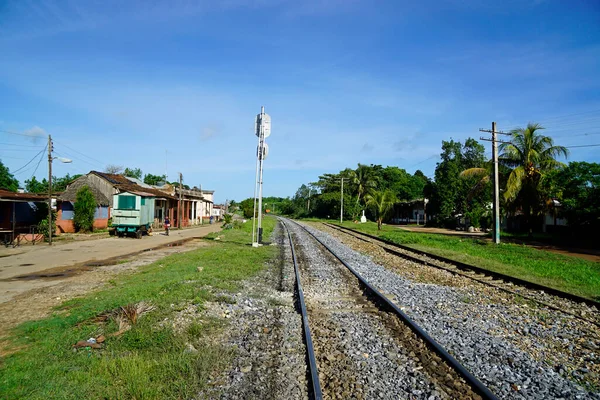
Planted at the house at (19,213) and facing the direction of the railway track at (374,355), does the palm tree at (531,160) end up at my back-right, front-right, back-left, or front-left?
front-left

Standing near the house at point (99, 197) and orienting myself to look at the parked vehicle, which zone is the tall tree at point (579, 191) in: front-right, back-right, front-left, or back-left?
front-left

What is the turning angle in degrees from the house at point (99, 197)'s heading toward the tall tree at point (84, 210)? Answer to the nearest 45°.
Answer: approximately 45° to its right

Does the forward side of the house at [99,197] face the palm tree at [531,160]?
yes

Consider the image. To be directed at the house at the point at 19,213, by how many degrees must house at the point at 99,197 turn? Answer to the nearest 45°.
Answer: approximately 45° to its right

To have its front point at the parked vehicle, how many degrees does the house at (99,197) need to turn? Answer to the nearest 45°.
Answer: approximately 45° to its right

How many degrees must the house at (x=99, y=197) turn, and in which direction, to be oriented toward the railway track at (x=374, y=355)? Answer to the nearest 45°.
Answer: approximately 45° to its right

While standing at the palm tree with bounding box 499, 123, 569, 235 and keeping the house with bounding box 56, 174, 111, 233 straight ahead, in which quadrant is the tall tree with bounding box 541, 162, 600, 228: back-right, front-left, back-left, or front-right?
back-right

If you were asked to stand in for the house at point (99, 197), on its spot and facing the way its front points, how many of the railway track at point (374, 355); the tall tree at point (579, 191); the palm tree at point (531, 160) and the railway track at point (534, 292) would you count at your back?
0

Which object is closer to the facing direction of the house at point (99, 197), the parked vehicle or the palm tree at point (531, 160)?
the palm tree

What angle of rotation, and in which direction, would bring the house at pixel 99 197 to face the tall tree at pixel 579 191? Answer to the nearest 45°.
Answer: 0° — it already faces it

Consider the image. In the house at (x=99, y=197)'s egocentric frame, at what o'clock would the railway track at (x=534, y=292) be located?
The railway track is roughly at 1 o'clock from the house.

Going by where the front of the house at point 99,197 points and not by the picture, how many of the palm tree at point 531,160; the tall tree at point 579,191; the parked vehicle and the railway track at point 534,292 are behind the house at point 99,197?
0
